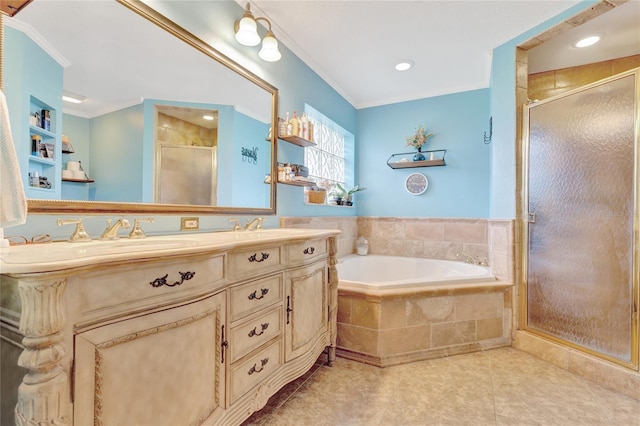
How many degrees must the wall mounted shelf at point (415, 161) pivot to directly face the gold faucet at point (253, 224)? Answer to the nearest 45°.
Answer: approximately 45° to its right

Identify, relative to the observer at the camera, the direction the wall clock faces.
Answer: facing the viewer

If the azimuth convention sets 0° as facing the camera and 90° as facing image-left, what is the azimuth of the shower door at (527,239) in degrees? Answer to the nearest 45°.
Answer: approximately 45°

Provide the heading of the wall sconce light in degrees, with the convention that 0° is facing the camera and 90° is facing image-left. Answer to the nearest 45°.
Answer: approximately 315°

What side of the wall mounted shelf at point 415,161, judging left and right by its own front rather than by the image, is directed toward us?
front

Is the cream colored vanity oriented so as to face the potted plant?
no

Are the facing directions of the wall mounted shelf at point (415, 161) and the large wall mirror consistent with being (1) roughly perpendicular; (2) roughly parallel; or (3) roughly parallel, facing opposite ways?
roughly perpendicular

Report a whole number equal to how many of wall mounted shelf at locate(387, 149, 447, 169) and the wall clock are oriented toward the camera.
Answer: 2

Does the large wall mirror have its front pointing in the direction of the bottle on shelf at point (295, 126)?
no

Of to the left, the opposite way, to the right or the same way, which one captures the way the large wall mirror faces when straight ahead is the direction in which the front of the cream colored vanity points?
the same way

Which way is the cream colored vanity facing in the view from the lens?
facing the viewer and to the right of the viewer

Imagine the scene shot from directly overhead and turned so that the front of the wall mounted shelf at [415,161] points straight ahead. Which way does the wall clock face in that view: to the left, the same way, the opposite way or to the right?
the same way

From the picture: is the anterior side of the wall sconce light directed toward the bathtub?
no
